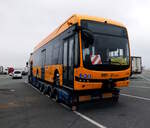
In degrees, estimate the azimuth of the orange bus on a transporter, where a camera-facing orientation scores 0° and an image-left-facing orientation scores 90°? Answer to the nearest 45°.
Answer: approximately 315°
